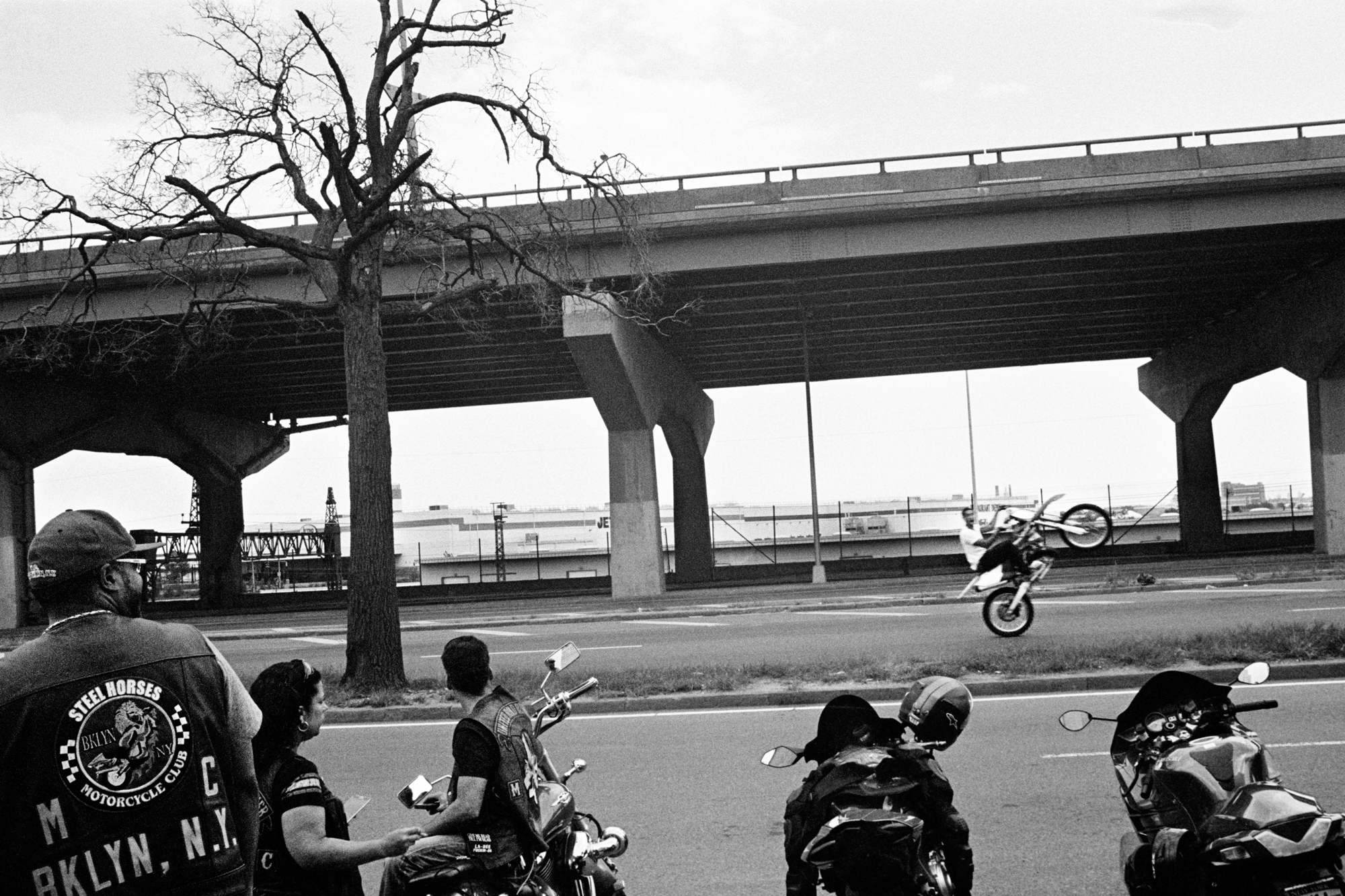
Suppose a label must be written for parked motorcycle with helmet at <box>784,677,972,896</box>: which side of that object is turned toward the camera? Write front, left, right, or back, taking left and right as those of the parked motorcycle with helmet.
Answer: back

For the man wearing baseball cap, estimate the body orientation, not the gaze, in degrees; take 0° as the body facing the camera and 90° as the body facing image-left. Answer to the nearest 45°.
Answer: approximately 180°

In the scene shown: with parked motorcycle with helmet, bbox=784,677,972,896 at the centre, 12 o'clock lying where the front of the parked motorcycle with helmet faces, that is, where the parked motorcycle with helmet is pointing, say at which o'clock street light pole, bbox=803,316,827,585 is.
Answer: The street light pole is roughly at 12 o'clock from the parked motorcycle with helmet.

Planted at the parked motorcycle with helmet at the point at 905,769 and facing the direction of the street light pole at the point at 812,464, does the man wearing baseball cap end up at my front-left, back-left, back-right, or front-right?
back-left

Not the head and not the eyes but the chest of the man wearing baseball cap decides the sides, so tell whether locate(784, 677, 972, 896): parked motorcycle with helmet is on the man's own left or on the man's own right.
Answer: on the man's own right

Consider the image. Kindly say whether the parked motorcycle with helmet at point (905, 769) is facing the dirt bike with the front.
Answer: yes

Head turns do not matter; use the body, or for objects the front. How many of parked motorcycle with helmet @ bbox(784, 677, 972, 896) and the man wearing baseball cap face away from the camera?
2

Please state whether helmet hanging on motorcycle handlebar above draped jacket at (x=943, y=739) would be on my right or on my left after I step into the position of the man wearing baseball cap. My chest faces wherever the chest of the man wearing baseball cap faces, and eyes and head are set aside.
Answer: on my right

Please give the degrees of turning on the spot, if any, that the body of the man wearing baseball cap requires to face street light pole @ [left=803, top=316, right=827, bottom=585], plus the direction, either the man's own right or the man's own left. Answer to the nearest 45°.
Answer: approximately 45° to the man's own right

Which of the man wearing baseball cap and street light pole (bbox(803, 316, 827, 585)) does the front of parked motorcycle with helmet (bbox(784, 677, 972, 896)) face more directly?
the street light pole
